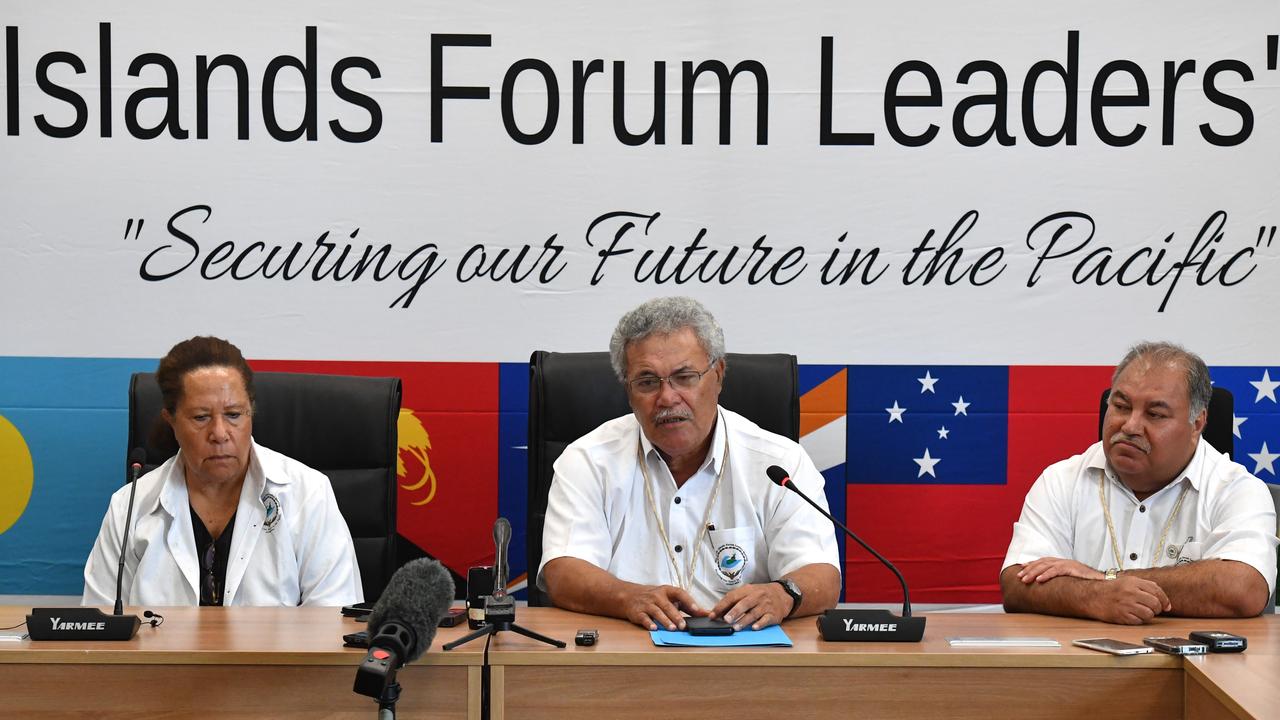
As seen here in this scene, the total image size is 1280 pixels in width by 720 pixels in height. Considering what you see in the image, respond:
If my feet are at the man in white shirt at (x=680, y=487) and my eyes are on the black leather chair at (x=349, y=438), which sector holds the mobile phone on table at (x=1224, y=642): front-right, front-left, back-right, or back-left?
back-left

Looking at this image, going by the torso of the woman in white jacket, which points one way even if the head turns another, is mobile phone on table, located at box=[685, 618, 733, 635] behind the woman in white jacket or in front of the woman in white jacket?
in front

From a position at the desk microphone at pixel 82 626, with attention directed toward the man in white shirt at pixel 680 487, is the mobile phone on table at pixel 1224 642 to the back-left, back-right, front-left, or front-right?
front-right

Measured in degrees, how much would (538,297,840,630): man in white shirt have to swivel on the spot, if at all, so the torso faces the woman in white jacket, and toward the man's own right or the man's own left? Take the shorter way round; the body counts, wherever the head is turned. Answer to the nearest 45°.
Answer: approximately 90° to the man's own right

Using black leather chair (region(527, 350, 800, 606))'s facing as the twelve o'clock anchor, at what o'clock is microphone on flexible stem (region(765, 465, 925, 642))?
The microphone on flexible stem is roughly at 11 o'clock from the black leather chair.

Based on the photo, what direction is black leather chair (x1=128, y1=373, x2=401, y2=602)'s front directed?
toward the camera

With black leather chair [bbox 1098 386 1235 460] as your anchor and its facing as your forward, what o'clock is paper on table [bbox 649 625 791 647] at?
The paper on table is roughly at 1 o'clock from the black leather chair.

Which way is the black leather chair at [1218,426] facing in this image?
toward the camera

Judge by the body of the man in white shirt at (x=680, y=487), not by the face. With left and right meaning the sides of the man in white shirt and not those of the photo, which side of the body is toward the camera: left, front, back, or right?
front

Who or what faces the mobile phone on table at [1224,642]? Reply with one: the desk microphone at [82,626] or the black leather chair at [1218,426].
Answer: the black leather chair

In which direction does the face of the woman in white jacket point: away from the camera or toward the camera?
toward the camera

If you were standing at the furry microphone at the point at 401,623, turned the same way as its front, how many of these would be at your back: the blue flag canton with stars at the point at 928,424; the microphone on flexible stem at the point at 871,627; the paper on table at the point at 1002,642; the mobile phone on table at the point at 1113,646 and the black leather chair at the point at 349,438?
0

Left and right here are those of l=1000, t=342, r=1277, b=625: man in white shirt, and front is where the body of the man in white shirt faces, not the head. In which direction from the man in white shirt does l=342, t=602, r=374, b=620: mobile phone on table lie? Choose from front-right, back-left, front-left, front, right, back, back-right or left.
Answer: front-right

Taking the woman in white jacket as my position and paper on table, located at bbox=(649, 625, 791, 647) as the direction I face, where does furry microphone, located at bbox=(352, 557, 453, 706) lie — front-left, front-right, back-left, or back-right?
front-right

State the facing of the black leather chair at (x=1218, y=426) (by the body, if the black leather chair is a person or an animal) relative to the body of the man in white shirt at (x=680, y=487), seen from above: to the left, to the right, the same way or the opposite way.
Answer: the same way
